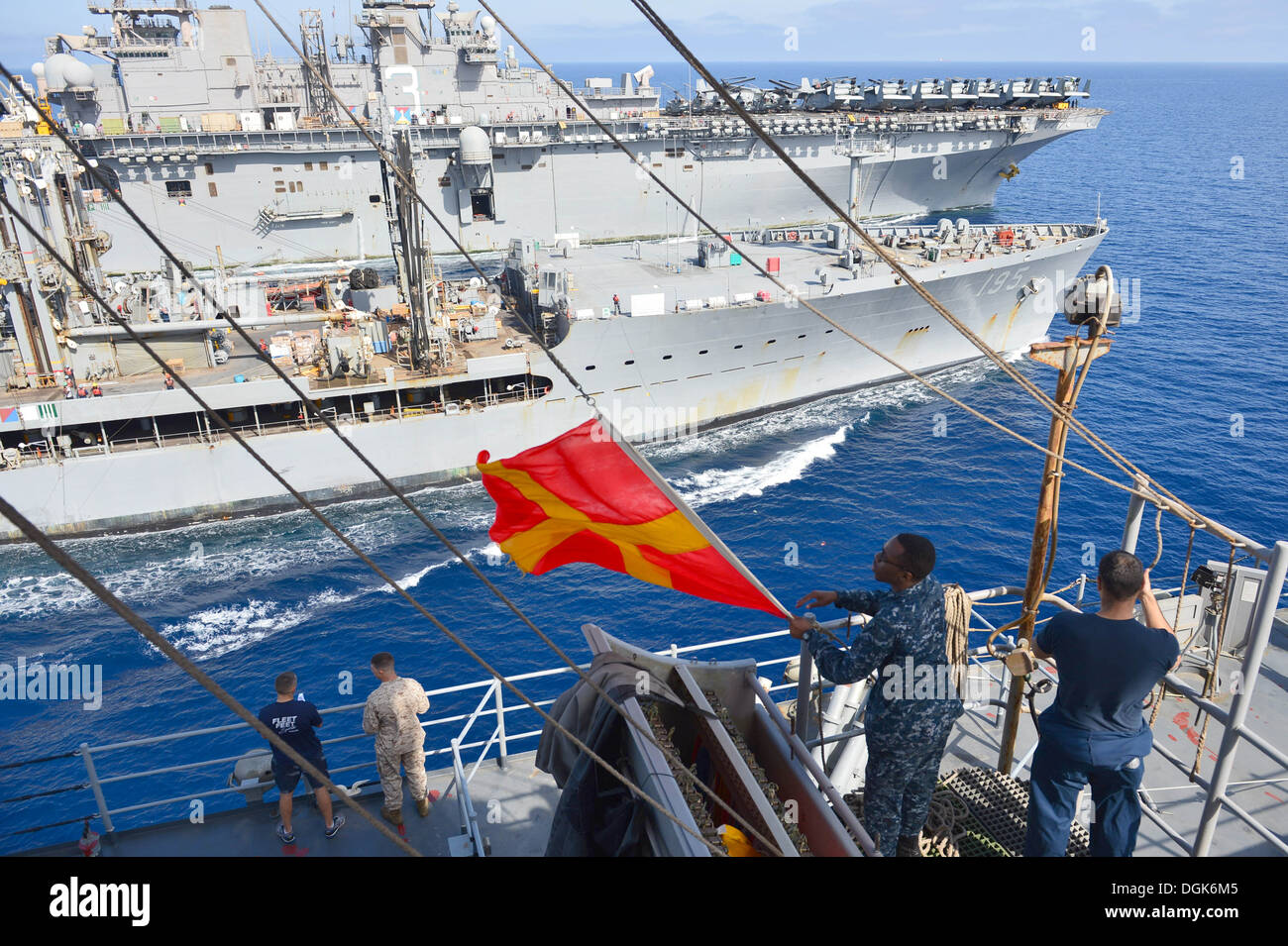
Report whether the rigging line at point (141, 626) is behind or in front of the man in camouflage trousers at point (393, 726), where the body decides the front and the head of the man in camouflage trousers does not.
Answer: behind

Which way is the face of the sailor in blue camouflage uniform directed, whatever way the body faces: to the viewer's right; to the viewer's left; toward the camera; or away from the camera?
to the viewer's left

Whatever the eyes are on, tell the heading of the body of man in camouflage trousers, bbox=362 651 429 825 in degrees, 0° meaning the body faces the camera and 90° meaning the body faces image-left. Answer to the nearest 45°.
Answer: approximately 180°

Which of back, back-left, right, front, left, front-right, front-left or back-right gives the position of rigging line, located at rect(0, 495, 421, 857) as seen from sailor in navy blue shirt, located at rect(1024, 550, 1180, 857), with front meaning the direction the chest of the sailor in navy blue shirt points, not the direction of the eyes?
back-left

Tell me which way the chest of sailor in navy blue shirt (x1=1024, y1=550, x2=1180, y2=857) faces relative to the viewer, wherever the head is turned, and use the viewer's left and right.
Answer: facing away from the viewer

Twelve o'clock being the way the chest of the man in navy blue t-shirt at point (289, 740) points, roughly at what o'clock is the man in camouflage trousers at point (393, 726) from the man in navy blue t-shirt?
The man in camouflage trousers is roughly at 4 o'clock from the man in navy blue t-shirt.

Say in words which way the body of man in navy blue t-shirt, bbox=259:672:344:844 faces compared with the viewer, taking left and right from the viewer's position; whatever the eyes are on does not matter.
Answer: facing away from the viewer

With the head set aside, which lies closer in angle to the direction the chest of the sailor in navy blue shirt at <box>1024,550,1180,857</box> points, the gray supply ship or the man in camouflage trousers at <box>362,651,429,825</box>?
the gray supply ship

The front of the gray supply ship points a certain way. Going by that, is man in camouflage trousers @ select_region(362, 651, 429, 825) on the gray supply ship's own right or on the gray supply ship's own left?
on the gray supply ship's own right

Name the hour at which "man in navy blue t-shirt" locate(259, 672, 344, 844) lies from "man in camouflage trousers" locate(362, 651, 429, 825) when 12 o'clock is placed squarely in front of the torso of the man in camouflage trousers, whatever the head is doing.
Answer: The man in navy blue t-shirt is roughly at 10 o'clock from the man in camouflage trousers.

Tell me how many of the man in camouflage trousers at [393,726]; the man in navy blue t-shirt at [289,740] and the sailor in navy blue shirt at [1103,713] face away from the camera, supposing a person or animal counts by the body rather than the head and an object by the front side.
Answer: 3

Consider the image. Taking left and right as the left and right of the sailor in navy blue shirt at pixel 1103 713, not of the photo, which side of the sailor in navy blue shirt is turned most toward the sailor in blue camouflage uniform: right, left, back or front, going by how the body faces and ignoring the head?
left

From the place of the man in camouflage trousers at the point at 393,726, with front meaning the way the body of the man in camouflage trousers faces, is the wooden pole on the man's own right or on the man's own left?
on the man's own right

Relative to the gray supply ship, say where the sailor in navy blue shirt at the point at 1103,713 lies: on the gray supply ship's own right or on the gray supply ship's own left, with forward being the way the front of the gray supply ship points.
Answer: on the gray supply ship's own right
